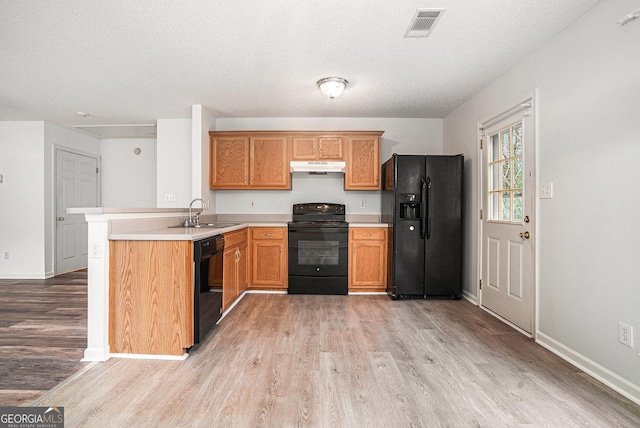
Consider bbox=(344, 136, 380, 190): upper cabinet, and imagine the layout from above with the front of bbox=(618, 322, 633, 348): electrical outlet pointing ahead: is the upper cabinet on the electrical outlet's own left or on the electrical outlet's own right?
on the electrical outlet's own right

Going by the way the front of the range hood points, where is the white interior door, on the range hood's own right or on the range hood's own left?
on the range hood's own right

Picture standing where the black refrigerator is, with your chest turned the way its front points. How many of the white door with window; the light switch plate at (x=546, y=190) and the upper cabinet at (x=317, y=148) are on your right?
1

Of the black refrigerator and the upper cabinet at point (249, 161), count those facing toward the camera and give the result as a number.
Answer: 2

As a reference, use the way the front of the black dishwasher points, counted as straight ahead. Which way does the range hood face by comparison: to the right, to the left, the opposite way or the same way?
to the right

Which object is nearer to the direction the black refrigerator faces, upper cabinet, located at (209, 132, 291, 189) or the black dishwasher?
the black dishwasher

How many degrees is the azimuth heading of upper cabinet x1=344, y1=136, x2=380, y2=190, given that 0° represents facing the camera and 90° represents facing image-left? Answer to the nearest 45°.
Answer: approximately 0°

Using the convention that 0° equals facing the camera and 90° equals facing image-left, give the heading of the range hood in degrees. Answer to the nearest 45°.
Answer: approximately 0°

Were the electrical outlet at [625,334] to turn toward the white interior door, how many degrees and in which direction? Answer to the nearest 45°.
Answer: approximately 45° to its right
